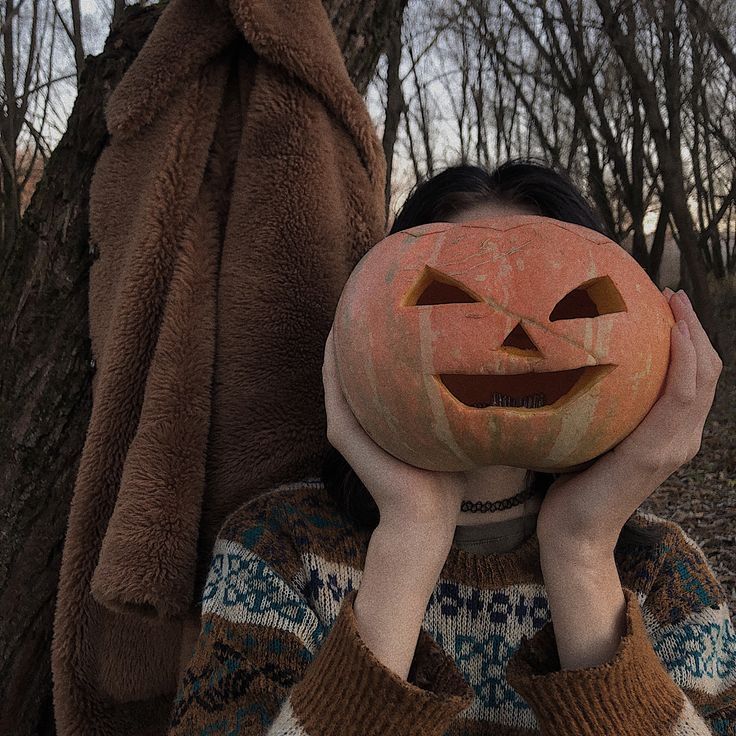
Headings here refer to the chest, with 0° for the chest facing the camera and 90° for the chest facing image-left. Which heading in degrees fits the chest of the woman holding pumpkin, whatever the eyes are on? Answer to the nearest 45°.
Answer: approximately 0°

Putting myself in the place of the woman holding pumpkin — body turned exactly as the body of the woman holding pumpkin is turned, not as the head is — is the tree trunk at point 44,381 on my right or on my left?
on my right
